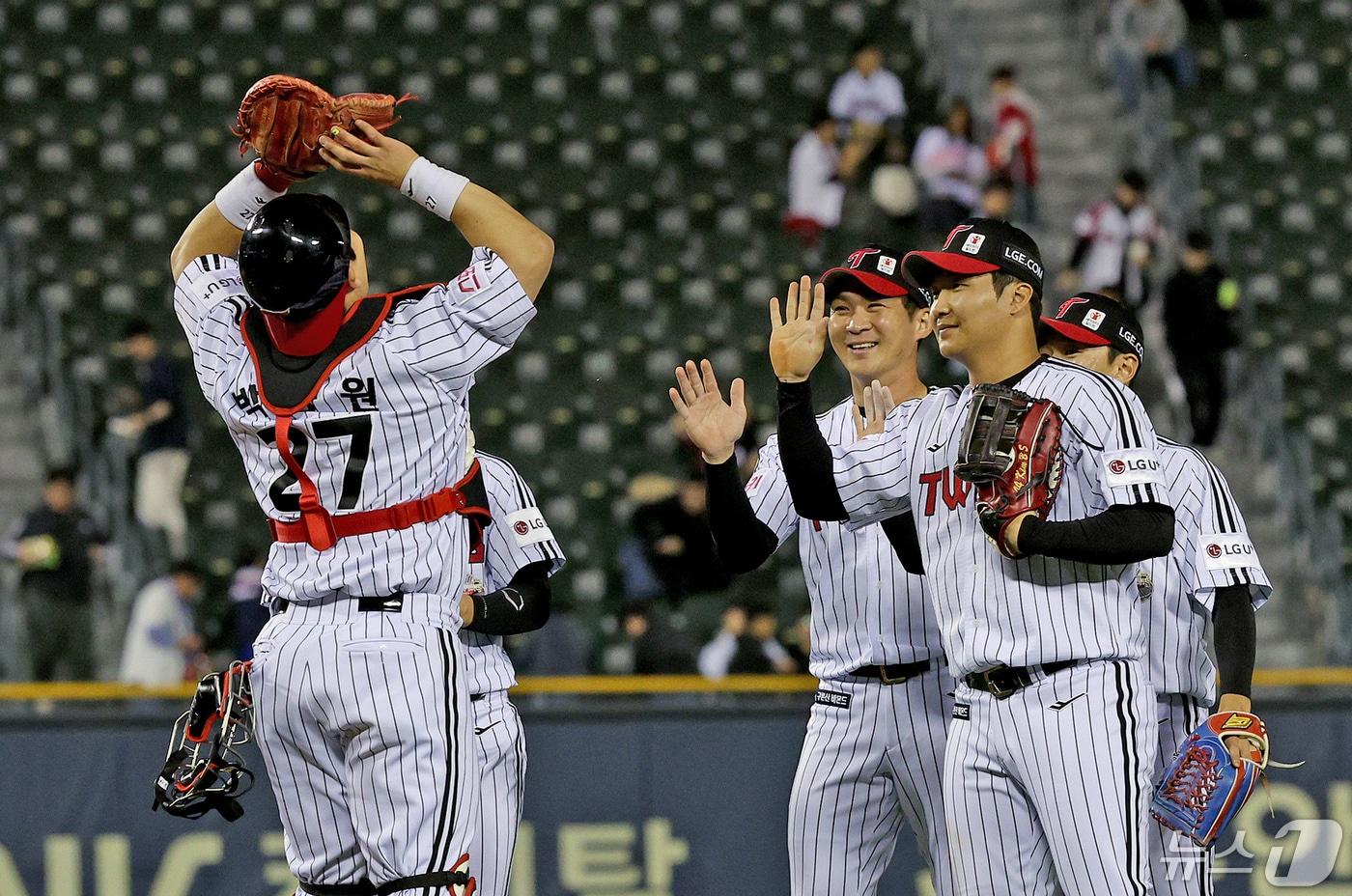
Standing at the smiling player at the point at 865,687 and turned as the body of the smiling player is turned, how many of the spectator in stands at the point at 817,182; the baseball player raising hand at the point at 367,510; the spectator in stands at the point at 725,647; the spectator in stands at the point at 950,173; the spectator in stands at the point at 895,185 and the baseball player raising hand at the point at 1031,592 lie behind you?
4

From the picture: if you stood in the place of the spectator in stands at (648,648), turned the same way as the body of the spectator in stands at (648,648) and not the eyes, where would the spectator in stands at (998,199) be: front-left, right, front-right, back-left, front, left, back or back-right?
back

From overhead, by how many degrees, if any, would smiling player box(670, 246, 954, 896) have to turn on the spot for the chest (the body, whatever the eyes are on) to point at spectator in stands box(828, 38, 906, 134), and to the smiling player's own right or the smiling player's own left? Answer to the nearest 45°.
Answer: approximately 180°

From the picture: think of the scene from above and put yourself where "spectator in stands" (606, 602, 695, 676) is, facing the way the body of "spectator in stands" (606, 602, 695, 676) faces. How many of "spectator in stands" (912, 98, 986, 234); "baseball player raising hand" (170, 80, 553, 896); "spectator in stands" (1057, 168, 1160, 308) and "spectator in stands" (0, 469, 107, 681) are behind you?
2

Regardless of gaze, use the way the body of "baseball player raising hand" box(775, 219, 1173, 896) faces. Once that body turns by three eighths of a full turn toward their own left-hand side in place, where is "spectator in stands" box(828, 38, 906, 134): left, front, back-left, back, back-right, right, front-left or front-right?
left

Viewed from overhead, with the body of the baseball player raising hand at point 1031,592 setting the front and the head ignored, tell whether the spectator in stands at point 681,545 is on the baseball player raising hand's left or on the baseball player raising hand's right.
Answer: on the baseball player raising hand's right

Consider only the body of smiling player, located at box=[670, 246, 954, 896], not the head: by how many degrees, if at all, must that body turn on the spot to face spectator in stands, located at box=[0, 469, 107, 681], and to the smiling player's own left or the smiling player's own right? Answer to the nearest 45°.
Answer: approximately 135° to the smiling player's own right
